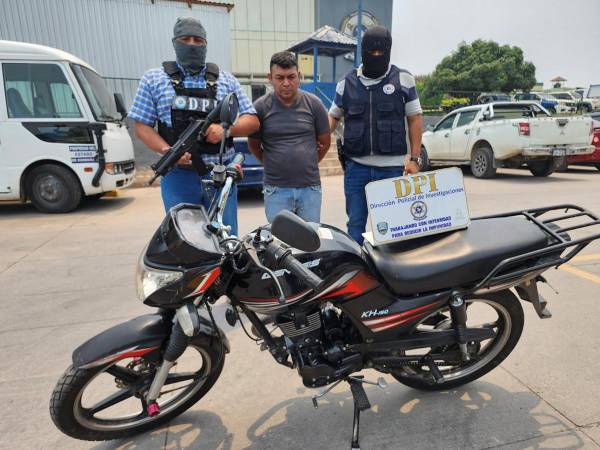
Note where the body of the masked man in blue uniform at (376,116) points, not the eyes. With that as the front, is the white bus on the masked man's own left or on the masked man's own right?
on the masked man's own right

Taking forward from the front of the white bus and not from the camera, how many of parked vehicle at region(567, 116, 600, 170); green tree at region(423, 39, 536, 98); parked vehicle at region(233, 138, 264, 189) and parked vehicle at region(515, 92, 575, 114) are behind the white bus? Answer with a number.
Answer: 0

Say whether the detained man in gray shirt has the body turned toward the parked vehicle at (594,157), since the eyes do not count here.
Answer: no

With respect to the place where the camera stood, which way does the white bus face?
facing to the right of the viewer

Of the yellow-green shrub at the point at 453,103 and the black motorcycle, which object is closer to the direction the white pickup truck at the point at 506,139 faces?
the yellow-green shrub

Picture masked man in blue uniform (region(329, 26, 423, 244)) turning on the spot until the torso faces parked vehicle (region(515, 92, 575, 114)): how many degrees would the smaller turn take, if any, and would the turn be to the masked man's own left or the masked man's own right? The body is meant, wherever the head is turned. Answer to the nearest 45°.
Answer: approximately 135° to the masked man's own left

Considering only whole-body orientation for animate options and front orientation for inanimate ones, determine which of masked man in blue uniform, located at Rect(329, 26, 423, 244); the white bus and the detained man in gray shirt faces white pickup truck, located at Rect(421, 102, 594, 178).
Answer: the white bus

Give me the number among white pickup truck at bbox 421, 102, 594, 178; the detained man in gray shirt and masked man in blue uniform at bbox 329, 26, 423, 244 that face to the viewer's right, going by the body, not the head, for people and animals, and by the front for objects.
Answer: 0

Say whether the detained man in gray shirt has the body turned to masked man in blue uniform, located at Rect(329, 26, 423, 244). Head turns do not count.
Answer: no

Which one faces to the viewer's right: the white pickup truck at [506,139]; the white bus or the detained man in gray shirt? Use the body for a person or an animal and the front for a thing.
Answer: the white bus

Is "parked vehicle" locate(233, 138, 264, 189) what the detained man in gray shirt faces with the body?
no

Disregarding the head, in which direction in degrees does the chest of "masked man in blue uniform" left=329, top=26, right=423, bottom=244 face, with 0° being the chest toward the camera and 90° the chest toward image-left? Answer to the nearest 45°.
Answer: approximately 0°

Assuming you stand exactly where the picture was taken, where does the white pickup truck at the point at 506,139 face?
facing away from the viewer and to the left of the viewer

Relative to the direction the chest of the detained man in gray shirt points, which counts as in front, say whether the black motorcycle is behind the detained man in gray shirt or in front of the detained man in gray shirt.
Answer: in front

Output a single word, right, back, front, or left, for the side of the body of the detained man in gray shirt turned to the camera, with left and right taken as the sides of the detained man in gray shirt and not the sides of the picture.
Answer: front

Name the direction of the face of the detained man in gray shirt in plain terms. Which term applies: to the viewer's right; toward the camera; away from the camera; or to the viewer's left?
toward the camera
